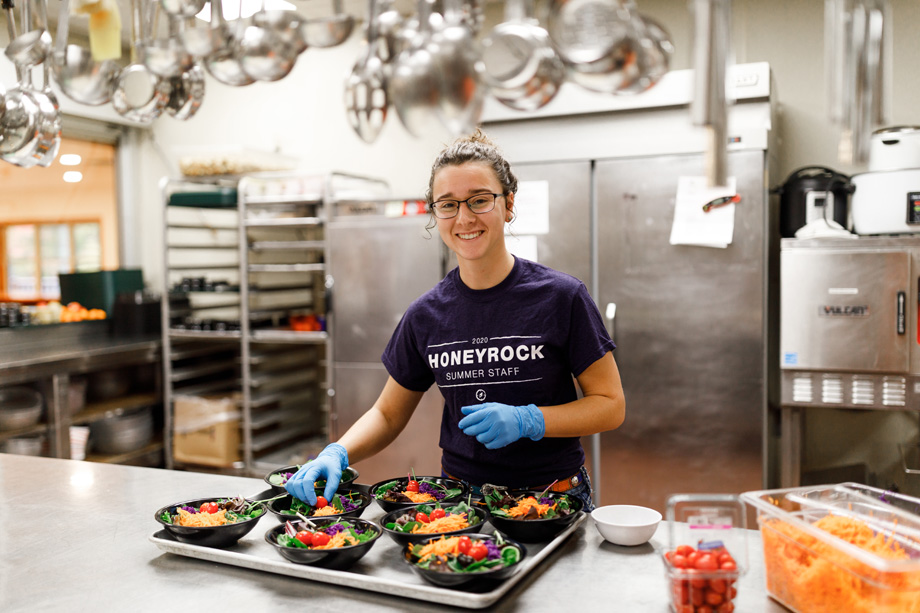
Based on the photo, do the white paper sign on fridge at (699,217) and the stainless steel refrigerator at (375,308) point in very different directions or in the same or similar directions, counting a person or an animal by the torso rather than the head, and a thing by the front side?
same or similar directions

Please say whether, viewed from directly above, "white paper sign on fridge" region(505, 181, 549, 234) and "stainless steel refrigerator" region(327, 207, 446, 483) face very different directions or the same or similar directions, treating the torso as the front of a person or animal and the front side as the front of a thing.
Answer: same or similar directions

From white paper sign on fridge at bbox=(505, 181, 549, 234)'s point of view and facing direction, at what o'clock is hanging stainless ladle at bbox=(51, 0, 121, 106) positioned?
The hanging stainless ladle is roughly at 1 o'clock from the white paper sign on fridge.

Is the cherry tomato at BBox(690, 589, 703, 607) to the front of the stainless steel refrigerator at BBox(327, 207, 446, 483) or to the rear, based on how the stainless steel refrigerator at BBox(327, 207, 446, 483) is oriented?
to the front

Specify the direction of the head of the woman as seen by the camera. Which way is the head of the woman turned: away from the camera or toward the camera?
toward the camera

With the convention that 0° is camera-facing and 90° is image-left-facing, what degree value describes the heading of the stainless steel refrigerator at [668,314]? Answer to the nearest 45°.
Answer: approximately 0°

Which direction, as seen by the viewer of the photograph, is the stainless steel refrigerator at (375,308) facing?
facing the viewer

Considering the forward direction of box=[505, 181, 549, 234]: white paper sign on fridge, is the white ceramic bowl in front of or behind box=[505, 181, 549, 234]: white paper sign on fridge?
in front

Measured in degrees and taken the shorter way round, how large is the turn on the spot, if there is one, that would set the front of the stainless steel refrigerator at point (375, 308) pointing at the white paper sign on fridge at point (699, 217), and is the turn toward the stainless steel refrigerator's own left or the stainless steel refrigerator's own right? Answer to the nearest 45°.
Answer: approximately 45° to the stainless steel refrigerator's own left

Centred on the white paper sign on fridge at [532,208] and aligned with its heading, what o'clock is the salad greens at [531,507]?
The salad greens is roughly at 12 o'clock from the white paper sign on fridge.

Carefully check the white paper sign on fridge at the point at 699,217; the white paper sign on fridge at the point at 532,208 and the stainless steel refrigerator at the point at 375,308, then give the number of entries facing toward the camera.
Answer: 3

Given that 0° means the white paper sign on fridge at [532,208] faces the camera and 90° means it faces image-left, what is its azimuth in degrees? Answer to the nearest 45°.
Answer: approximately 0°

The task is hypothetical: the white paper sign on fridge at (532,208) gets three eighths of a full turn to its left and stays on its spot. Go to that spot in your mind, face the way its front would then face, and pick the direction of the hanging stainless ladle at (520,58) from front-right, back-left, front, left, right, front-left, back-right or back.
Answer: back-right
